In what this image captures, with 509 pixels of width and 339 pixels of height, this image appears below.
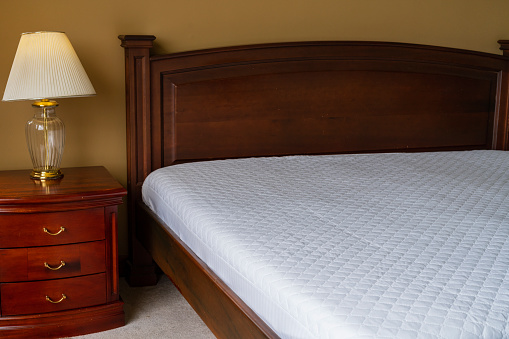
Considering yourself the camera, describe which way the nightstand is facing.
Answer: facing the viewer

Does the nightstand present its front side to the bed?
no
